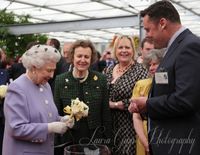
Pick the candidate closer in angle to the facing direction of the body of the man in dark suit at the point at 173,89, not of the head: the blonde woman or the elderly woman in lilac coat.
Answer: the elderly woman in lilac coat

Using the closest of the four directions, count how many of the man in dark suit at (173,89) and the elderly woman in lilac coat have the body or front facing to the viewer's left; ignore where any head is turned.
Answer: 1

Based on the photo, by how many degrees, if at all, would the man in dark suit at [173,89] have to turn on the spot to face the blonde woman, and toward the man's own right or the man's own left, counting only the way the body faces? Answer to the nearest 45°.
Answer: approximately 90° to the man's own right

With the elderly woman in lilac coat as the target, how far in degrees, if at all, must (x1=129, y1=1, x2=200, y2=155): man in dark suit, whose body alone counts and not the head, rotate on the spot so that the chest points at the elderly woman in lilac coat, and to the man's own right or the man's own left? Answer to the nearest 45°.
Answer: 0° — they already face them

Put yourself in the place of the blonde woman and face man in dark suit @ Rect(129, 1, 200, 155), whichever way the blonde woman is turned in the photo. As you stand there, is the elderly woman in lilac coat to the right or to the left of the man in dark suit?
right

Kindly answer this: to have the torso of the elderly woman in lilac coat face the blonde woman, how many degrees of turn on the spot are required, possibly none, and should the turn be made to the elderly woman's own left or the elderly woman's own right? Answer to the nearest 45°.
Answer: approximately 90° to the elderly woman's own left

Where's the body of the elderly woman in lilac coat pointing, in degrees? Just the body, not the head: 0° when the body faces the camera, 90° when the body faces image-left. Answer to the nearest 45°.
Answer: approximately 315°

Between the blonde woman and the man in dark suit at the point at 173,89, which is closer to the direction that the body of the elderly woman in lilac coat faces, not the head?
the man in dark suit

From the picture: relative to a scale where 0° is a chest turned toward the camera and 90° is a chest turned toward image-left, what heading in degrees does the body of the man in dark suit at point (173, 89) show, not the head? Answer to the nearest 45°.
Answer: approximately 90°
